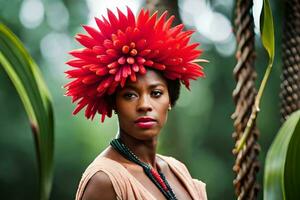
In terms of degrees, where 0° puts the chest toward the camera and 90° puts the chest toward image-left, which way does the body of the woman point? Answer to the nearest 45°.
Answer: approximately 315°
